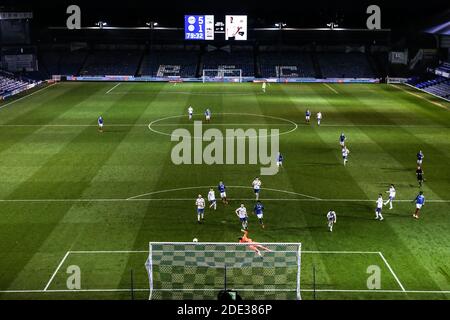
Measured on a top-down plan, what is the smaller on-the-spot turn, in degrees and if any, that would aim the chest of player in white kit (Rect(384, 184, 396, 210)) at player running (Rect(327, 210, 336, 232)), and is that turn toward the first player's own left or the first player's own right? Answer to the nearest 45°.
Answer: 0° — they already face them

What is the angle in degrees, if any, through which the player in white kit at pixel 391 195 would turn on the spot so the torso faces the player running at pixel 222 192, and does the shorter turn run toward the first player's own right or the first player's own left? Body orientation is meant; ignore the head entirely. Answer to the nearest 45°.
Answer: approximately 45° to the first player's own right

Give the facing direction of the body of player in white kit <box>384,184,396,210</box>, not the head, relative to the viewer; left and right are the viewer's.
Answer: facing the viewer and to the left of the viewer

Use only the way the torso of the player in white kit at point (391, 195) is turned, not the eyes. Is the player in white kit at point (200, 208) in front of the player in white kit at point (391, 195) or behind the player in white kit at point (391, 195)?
in front

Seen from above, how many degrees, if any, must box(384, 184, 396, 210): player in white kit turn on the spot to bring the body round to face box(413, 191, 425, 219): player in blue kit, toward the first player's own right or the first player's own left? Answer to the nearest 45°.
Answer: approximately 90° to the first player's own left

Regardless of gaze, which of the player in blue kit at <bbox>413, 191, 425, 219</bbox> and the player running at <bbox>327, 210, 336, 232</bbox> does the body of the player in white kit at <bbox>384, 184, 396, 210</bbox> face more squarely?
the player running

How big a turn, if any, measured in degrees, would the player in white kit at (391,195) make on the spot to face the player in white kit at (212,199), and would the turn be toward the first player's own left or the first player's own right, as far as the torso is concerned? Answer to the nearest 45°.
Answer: approximately 45° to the first player's own right

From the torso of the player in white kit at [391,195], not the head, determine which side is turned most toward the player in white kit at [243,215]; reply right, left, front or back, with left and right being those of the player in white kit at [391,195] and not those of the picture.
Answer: front
